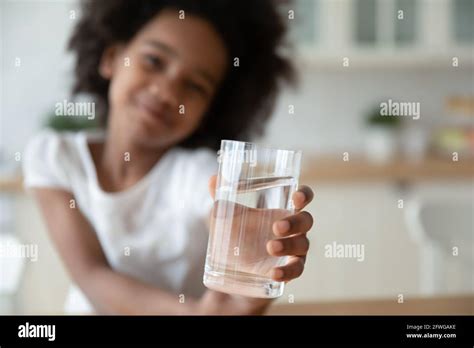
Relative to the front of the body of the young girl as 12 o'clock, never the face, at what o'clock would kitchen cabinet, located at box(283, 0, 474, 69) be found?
The kitchen cabinet is roughly at 7 o'clock from the young girl.

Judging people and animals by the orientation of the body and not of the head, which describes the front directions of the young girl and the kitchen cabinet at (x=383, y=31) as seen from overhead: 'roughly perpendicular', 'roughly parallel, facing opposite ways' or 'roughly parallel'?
roughly parallel

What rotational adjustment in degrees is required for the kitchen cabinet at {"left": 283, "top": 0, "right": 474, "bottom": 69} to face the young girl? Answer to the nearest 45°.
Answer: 0° — it already faces them

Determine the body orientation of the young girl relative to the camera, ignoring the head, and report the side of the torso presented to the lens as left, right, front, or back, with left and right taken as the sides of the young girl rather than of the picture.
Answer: front

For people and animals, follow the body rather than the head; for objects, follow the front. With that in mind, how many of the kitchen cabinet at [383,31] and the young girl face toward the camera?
2

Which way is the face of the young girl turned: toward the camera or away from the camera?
toward the camera

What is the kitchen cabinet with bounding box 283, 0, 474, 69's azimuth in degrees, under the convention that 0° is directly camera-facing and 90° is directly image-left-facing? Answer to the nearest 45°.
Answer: approximately 0°
